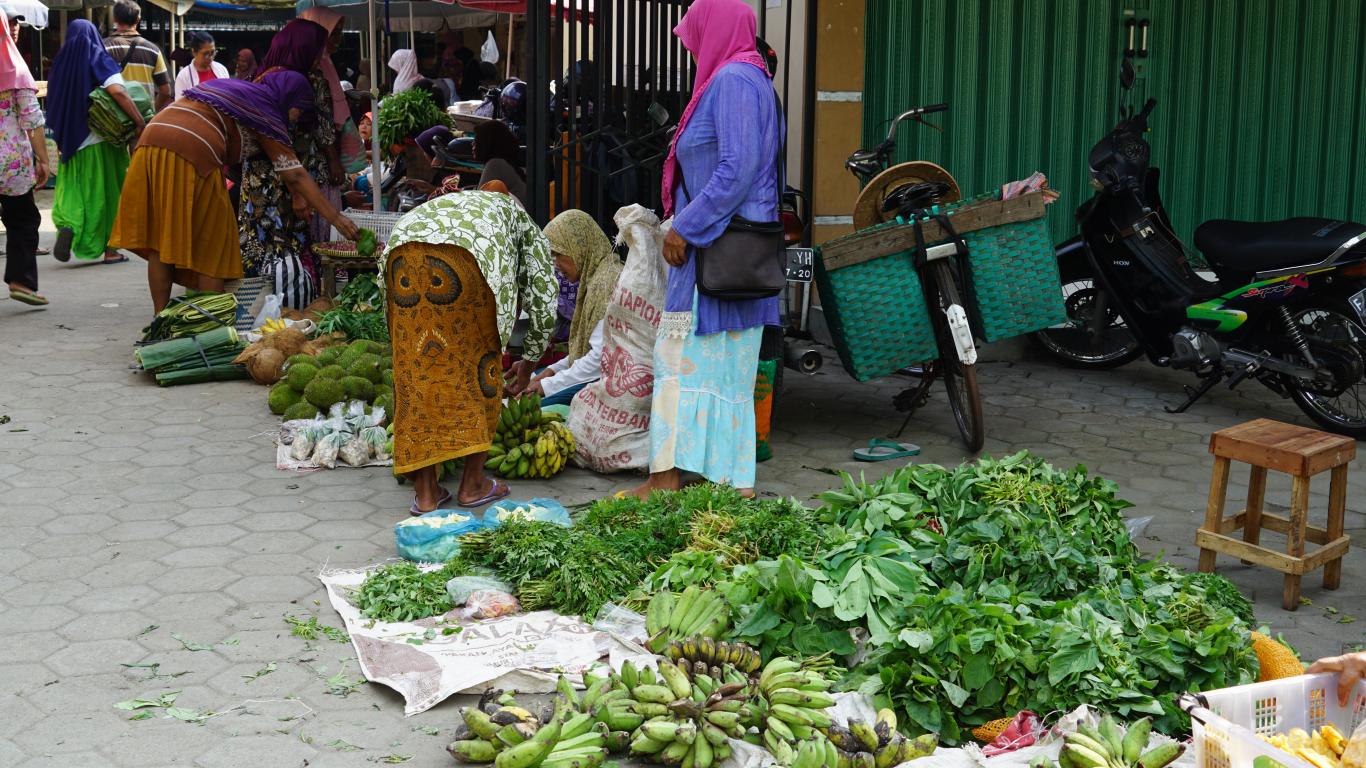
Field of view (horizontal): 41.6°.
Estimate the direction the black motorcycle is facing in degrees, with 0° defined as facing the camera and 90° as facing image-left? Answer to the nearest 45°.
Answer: approximately 135°

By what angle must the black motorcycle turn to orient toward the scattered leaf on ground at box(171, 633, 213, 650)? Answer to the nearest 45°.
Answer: approximately 90° to its left

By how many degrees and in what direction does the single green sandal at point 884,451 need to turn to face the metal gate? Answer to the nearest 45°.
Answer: approximately 45° to its right

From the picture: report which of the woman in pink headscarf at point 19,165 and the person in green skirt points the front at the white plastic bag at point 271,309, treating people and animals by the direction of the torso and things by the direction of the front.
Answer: the woman in pink headscarf

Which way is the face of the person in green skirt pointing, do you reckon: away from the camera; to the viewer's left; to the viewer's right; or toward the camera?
away from the camera

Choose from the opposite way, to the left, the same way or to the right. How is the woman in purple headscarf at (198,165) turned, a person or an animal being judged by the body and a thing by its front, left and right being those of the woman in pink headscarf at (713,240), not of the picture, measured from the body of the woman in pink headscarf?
the opposite way

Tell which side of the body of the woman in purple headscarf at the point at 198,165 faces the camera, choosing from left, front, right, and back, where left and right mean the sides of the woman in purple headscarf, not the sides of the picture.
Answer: right

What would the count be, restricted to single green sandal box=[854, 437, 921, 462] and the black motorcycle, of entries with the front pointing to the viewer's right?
0

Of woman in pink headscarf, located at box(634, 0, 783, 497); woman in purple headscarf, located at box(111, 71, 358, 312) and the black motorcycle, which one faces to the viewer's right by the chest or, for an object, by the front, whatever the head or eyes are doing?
the woman in purple headscarf

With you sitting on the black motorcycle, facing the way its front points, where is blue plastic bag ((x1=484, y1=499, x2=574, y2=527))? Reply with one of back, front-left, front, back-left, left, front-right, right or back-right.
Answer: left

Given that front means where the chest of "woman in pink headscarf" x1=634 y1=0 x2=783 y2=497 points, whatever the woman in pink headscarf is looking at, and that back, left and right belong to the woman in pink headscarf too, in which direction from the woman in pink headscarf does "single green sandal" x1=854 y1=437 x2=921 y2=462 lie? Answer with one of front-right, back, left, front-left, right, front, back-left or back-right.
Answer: back-right

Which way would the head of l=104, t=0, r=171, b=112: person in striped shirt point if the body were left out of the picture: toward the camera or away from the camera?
away from the camera

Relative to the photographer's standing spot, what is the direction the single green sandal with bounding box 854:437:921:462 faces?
facing to the left of the viewer

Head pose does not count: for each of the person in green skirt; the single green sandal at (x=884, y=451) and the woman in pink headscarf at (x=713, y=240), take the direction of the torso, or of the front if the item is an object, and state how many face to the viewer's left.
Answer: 2

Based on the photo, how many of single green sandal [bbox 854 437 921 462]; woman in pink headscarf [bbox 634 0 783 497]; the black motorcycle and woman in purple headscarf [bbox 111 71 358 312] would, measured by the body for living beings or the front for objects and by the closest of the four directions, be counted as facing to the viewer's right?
1
